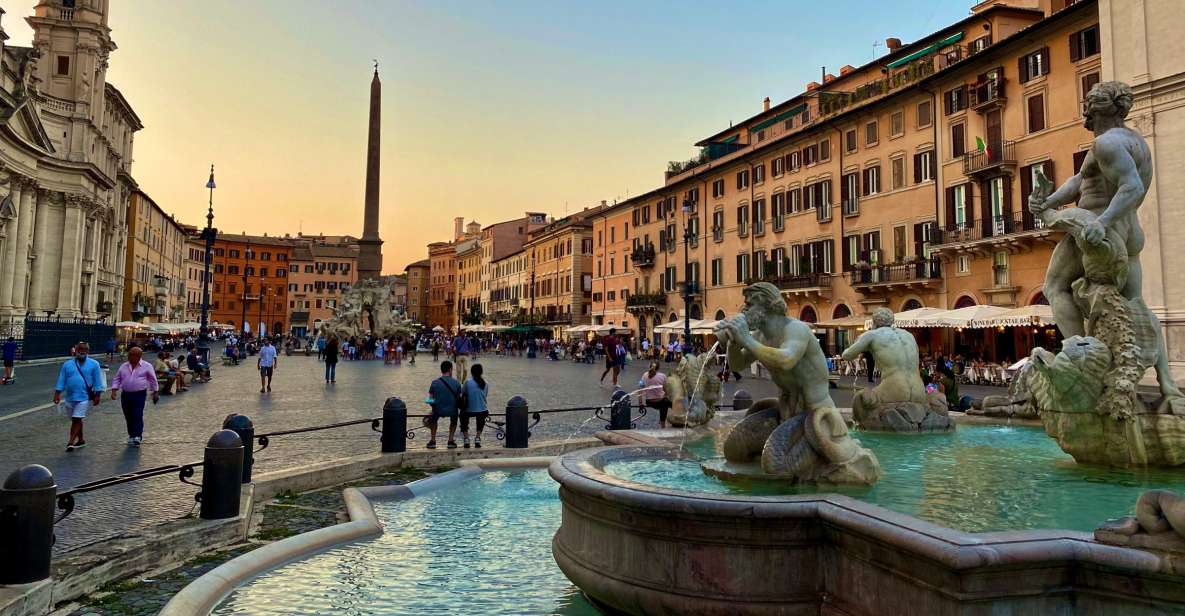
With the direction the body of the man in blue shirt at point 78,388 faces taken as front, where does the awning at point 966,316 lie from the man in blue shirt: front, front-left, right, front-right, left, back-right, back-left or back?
left

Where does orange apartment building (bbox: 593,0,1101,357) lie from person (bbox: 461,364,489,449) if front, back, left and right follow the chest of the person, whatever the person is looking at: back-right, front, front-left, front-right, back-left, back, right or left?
front-right

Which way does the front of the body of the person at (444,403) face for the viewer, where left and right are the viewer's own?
facing away from the viewer

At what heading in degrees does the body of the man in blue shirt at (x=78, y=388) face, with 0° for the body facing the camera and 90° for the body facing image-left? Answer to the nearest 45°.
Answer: approximately 0°

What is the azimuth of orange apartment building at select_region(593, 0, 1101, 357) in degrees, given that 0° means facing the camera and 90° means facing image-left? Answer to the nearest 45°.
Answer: approximately 45°

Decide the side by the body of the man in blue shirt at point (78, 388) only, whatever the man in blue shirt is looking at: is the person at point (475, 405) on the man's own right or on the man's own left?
on the man's own left

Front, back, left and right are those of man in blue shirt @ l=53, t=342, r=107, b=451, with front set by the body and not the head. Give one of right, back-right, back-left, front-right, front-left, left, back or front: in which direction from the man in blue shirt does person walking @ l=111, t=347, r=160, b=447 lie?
left

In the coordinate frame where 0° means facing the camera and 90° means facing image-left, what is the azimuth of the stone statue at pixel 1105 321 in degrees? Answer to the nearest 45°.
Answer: approximately 90°

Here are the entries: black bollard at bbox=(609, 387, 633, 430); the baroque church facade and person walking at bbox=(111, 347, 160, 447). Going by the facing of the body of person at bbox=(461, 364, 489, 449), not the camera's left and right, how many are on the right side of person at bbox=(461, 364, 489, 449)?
1

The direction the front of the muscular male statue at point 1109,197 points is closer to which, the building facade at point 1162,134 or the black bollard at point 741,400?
the black bollard
